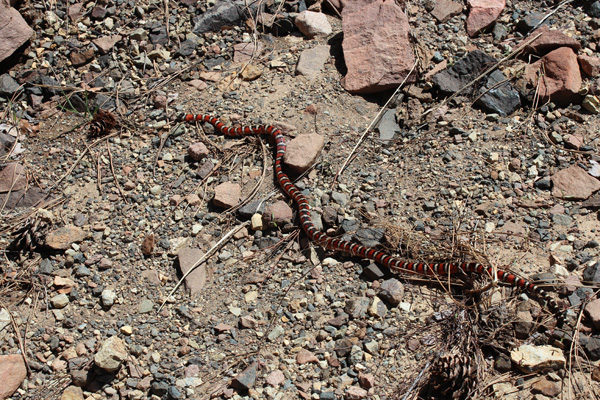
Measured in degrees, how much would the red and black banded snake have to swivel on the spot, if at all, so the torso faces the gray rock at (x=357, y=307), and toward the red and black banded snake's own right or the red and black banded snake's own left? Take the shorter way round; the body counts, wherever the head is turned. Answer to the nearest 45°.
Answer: approximately 135° to the red and black banded snake's own left

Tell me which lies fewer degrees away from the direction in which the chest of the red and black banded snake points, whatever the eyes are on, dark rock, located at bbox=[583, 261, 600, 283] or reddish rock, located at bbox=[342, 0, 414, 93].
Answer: the reddish rock

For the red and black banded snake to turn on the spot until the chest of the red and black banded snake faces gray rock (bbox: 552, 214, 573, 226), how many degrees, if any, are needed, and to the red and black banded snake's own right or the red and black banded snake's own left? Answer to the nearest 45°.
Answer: approximately 135° to the red and black banded snake's own right

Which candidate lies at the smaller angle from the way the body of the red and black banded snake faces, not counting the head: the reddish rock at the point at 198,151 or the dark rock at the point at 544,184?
the reddish rock

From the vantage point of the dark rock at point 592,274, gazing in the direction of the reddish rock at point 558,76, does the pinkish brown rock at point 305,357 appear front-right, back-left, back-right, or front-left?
back-left

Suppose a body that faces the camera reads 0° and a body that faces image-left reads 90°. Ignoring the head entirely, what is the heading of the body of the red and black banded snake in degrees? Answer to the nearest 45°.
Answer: approximately 135°

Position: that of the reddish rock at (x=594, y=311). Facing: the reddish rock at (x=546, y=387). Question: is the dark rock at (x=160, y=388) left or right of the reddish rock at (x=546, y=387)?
right

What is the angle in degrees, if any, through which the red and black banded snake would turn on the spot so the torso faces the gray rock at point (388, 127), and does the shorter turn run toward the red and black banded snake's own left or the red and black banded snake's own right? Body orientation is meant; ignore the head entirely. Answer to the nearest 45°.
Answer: approximately 45° to the red and black banded snake's own right

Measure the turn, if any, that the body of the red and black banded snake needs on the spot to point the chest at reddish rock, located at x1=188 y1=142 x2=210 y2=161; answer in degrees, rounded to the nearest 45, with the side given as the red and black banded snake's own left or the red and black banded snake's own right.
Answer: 0° — it already faces it

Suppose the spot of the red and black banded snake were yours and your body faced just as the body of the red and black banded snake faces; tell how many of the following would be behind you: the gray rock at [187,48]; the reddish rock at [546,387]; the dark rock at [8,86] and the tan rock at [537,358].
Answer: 2

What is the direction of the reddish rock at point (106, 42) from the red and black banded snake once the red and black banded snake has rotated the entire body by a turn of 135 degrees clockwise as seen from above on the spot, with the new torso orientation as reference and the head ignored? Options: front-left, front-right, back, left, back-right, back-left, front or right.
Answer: back-left
